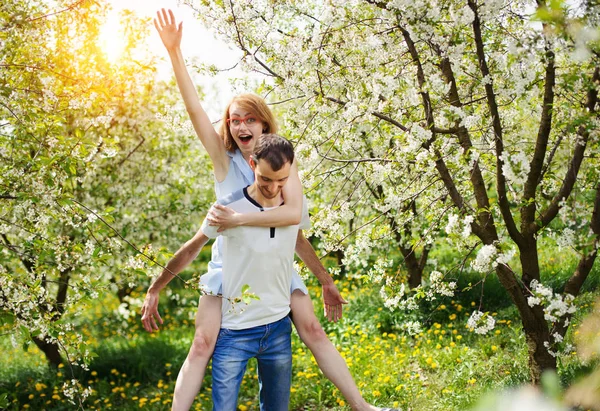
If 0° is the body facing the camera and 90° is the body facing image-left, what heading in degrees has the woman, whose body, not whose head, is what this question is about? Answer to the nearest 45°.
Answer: approximately 0°

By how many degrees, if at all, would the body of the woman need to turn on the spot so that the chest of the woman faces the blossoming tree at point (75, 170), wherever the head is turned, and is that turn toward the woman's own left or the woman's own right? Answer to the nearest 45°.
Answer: approximately 135° to the woman's own right
